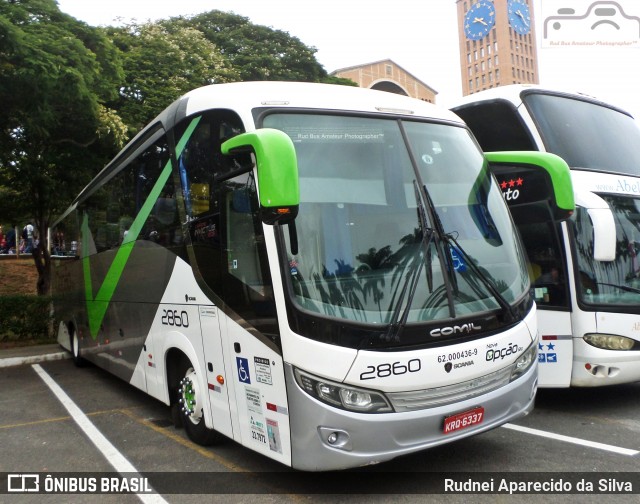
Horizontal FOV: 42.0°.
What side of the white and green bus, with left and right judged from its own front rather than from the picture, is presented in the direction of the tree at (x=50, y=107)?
back

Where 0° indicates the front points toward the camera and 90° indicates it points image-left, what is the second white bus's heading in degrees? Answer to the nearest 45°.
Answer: approximately 315°

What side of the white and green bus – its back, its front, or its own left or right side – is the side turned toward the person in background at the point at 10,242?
back

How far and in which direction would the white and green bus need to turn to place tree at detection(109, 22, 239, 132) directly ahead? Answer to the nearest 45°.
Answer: approximately 135° to its left

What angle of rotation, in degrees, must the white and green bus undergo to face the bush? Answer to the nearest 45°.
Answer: approximately 180°

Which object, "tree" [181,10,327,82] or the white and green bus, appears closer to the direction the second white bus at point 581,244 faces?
the white and green bus

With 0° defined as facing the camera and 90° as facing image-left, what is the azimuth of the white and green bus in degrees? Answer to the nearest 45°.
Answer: approximately 315°

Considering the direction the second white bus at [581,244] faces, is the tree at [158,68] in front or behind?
behind

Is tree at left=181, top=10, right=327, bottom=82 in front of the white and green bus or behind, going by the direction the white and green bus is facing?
behind

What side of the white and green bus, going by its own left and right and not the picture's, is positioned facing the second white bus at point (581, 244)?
left
